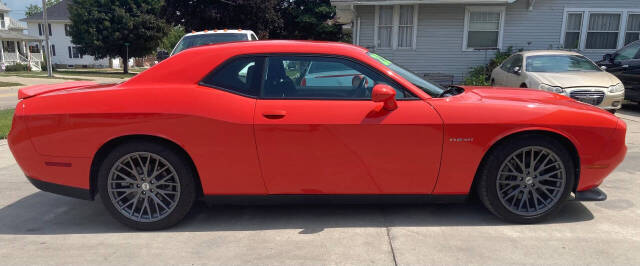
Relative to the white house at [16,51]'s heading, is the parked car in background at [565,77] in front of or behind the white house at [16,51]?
in front

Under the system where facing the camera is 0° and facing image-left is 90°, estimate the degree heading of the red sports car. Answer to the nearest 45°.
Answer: approximately 270°

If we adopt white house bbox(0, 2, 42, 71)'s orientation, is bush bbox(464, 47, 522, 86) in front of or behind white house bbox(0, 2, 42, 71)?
in front

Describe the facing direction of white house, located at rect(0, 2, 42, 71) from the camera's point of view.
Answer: facing the viewer and to the right of the viewer

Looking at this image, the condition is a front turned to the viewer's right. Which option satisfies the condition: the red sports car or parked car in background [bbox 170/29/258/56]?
the red sports car

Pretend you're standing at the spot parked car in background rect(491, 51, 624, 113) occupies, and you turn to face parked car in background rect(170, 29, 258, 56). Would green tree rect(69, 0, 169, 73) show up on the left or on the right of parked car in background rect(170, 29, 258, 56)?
right

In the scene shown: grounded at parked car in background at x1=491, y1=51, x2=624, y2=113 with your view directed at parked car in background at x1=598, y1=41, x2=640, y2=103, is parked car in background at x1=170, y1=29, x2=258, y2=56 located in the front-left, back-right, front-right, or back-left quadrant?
back-left

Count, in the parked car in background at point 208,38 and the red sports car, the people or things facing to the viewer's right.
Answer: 1
